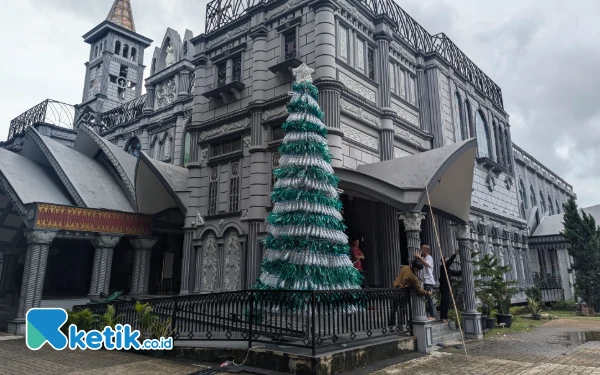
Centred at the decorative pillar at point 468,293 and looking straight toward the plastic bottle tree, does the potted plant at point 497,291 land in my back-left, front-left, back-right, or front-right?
back-right
